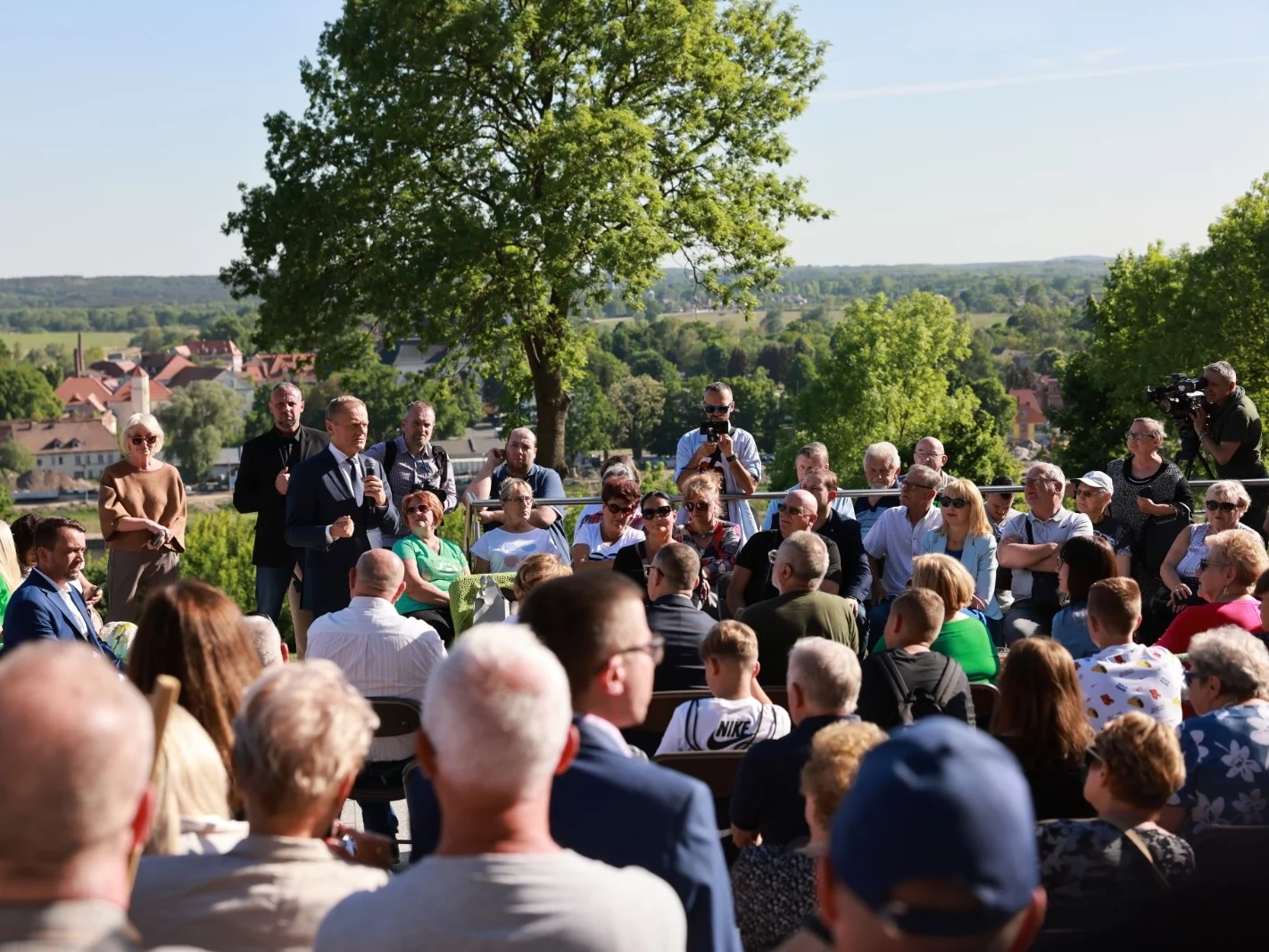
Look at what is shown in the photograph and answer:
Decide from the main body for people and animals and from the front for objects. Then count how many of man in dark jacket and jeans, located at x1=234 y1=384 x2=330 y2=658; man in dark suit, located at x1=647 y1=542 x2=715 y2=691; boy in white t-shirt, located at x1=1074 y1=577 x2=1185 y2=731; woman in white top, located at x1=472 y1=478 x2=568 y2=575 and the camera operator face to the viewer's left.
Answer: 1

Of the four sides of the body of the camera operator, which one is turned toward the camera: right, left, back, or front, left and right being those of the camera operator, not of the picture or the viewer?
left

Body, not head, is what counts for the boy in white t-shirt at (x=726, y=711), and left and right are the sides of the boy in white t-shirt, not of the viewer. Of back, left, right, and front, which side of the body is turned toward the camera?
back

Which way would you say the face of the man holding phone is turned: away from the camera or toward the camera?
toward the camera

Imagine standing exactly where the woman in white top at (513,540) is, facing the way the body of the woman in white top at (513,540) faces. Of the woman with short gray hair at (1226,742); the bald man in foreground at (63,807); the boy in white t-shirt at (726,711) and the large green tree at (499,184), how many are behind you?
1

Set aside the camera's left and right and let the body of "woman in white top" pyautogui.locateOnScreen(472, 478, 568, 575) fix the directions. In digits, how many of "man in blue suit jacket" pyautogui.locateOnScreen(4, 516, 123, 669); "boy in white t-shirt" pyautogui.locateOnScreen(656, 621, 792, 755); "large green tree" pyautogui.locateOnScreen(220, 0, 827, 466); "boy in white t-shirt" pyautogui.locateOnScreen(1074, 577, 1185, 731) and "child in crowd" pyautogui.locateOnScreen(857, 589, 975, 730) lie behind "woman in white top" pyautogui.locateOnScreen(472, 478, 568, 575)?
1

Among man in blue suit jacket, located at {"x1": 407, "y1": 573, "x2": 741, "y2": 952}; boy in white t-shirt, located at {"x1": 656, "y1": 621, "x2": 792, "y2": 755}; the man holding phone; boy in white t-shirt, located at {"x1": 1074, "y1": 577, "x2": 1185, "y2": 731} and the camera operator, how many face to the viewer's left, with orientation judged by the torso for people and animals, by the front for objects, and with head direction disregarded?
1

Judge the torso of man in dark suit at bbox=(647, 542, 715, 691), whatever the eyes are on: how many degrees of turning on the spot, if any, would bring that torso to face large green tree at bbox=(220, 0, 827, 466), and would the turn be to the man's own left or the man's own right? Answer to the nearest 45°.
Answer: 0° — they already face it

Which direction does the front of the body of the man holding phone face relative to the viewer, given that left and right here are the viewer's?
facing the viewer

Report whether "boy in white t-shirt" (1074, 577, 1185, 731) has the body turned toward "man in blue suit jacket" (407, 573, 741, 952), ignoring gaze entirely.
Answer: no

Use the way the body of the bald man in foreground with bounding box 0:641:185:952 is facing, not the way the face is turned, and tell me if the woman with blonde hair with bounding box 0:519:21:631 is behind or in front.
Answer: in front

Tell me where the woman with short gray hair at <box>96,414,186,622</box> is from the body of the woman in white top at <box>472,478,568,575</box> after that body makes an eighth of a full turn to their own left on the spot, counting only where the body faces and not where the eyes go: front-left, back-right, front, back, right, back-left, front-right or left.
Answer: back-right

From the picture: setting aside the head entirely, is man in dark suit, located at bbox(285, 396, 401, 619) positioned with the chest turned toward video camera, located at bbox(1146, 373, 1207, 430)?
no

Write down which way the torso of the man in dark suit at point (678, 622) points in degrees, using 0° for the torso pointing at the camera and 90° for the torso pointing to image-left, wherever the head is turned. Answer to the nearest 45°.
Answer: approximately 180°

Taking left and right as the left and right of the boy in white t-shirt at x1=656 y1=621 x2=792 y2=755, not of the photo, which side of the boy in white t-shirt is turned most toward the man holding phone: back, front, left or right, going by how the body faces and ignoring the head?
front

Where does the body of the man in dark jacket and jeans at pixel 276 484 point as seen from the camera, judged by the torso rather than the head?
toward the camera

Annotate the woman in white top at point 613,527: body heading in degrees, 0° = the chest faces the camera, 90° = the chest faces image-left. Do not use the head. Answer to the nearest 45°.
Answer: approximately 0°
